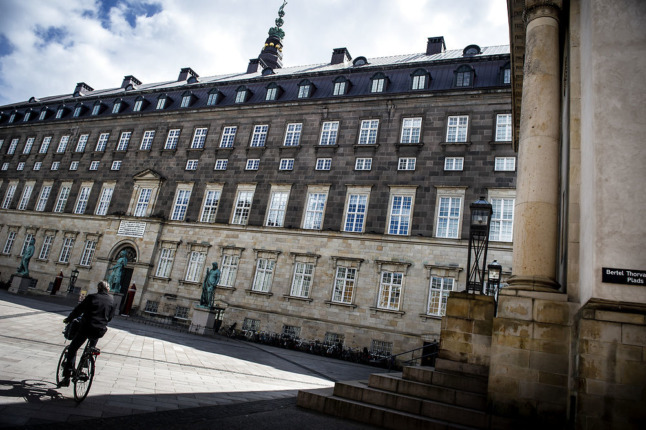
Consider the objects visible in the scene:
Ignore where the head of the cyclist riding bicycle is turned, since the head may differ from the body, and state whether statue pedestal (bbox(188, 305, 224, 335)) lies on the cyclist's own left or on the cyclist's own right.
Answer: on the cyclist's own right

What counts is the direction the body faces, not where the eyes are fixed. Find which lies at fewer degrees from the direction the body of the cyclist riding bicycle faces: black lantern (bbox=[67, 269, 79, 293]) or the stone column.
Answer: the black lantern

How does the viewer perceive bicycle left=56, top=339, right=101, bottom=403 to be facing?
facing away from the viewer and to the left of the viewer

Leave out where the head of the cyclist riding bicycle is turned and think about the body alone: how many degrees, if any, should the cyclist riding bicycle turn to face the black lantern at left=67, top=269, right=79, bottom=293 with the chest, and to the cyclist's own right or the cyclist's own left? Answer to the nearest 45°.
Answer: approximately 45° to the cyclist's own right

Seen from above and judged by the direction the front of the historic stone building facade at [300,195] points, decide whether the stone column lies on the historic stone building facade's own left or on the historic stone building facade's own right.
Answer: on the historic stone building facade's own left

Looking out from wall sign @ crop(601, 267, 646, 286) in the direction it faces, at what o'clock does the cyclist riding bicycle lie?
The cyclist riding bicycle is roughly at 2 o'clock from the wall sign.
